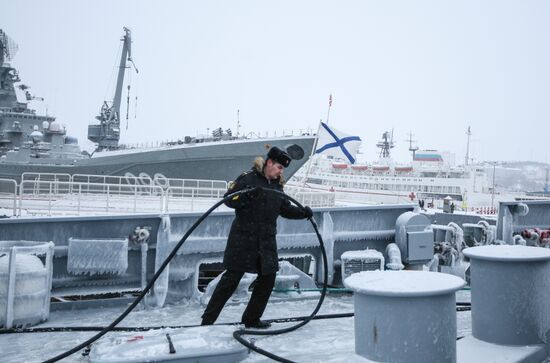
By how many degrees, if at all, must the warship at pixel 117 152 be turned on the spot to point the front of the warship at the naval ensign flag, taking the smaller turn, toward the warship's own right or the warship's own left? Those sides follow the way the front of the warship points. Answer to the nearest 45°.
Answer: approximately 90° to the warship's own right

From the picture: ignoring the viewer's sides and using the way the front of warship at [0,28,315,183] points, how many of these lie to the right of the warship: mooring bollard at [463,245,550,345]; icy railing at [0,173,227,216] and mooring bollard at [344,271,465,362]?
3

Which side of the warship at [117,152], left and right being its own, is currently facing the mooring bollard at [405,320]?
right

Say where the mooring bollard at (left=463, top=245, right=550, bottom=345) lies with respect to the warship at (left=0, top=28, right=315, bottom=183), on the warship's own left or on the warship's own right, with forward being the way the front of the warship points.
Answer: on the warship's own right

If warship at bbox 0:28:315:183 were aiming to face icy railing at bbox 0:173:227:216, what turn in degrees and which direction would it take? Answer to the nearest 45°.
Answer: approximately 90° to its right

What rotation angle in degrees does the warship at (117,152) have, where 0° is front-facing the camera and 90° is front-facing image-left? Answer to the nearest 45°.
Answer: approximately 270°
